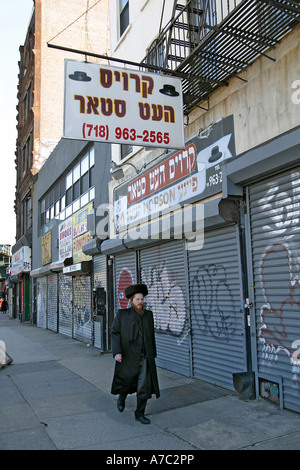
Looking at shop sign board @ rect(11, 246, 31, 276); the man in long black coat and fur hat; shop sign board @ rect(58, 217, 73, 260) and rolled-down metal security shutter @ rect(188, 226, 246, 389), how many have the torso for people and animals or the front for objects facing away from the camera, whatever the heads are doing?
0

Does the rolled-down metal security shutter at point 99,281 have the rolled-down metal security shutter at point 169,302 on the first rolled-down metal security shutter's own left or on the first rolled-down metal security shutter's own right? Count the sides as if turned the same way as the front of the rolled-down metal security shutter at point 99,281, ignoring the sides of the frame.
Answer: on the first rolled-down metal security shutter's own left

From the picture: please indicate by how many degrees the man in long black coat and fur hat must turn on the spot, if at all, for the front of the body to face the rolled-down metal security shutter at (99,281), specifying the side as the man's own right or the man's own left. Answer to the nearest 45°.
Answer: approximately 135° to the man's own left

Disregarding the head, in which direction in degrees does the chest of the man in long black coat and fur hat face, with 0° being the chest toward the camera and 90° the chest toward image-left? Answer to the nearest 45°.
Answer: approximately 315°

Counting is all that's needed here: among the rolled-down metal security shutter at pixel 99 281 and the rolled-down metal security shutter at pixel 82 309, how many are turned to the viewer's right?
0

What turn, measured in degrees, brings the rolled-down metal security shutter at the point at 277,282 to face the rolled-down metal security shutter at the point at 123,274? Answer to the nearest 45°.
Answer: approximately 90° to its right

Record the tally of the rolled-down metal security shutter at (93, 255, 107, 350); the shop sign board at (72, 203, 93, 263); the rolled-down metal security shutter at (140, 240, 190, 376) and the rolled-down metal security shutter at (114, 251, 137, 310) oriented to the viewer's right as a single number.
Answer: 0

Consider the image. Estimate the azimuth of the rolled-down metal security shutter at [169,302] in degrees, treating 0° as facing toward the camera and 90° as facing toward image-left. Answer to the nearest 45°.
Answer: approximately 45°

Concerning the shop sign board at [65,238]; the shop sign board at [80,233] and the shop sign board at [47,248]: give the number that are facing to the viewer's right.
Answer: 0

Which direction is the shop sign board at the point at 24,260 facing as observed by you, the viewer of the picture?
facing the viewer and to the left of the viewer

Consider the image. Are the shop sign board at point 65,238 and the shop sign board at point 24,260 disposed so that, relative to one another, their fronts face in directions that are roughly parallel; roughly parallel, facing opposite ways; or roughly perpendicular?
roughly parallel

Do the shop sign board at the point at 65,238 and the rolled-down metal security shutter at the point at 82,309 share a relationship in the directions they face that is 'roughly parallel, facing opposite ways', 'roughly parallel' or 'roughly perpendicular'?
roughly parallel

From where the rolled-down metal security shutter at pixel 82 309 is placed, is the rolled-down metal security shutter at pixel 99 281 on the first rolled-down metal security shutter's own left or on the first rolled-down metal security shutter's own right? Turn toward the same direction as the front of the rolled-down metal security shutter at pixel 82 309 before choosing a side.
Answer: on the first rolled-down metal security shutter's own left
